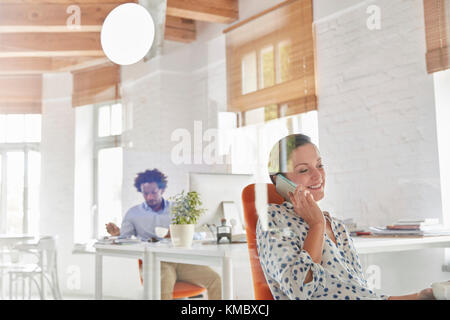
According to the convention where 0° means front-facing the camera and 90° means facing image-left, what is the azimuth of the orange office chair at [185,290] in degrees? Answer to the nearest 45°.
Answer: approximately 315°

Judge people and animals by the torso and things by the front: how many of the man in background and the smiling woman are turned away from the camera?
0

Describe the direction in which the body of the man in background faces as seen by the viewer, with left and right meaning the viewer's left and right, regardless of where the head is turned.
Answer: facing the viewer and to the right of the viewer

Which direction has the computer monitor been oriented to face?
away from the camera

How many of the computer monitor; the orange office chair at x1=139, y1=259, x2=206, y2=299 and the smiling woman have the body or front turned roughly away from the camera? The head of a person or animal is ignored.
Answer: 1

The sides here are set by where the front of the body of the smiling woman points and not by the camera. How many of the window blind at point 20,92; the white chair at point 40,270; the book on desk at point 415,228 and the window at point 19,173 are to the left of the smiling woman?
1

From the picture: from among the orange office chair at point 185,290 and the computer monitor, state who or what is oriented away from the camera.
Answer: the computer monitor

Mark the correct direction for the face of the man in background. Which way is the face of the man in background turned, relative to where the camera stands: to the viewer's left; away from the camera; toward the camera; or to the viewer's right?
toward the camera

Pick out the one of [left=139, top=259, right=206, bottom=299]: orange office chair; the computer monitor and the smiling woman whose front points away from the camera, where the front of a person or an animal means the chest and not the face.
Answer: the computer monitor

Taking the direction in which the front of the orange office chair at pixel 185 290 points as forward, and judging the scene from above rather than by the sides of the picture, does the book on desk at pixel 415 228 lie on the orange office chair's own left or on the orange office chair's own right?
on the orange office chair's own left

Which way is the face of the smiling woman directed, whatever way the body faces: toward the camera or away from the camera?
toward the camera

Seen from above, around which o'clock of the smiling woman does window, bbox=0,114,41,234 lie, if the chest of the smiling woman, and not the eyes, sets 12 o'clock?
The window is roughly at 4 o'clock from the smiling woman.

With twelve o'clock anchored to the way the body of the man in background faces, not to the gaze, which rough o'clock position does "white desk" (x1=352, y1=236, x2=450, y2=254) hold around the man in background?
The white desk is roughly at 10 o'clock from the man in background.
